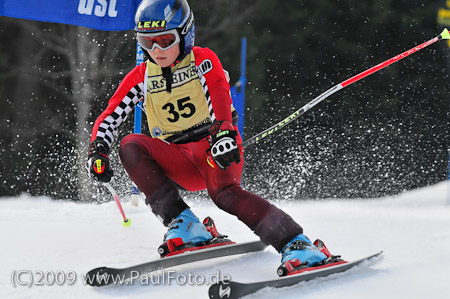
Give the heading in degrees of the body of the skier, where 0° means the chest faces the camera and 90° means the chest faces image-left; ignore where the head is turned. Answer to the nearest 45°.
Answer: approximately 45°

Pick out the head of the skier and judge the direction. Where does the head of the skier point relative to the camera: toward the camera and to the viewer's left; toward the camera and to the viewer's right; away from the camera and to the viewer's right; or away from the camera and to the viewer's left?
toward the camera and to the viewer's left

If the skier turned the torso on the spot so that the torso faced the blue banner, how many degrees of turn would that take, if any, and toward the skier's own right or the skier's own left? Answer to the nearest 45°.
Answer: approximately 90° to the skier's own right
